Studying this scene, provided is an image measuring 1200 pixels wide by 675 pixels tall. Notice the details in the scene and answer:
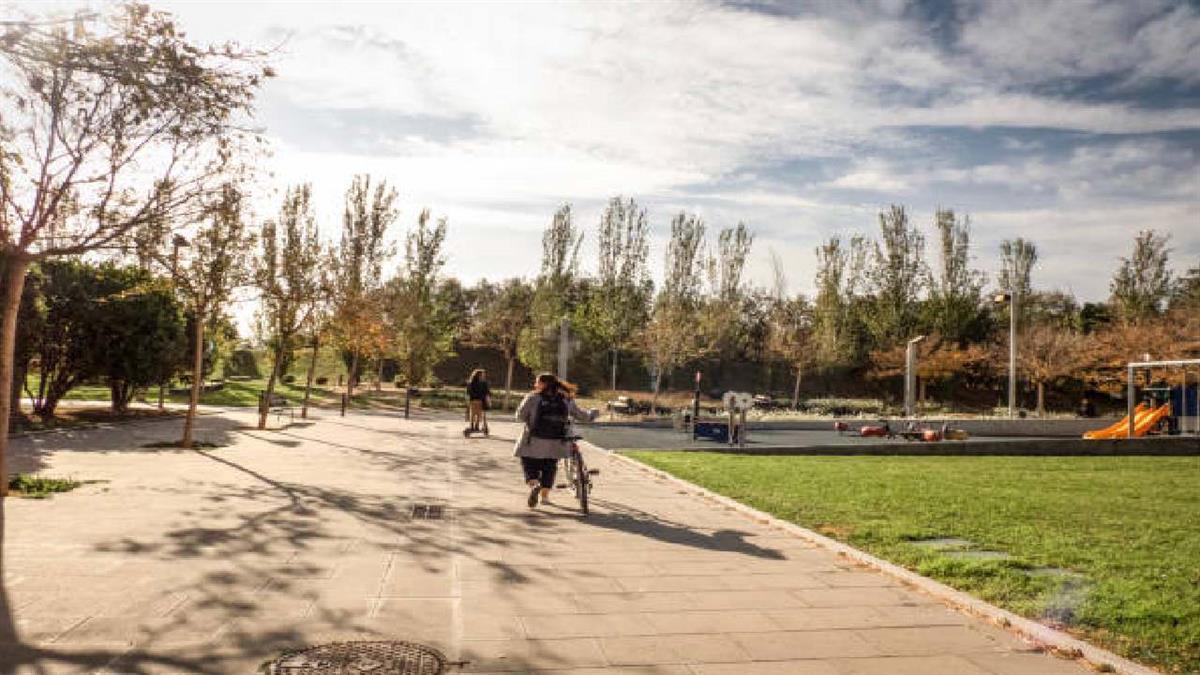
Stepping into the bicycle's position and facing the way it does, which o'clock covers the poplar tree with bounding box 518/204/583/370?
The poplar tree is roughly at 12 o'clock from the bicycle.

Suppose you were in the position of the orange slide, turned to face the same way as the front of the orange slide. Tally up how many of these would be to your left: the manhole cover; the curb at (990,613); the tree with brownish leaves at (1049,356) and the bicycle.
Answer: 3

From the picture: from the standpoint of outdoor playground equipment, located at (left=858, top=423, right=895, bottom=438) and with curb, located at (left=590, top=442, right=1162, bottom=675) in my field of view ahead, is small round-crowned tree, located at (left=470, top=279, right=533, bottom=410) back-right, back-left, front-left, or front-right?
back-right

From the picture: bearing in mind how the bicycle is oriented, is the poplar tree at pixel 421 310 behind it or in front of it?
in front

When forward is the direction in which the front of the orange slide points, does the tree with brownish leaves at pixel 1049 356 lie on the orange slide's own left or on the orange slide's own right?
on the orange slide's own right

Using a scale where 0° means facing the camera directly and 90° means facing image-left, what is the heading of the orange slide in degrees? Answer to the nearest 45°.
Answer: approximately 90°

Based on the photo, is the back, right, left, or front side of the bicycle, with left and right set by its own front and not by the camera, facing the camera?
back

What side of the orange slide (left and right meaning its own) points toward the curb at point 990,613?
left

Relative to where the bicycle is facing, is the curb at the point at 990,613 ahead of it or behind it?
behind

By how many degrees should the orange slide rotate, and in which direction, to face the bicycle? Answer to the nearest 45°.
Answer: approximately 90° to its left

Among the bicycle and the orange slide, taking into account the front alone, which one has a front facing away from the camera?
the bicycle

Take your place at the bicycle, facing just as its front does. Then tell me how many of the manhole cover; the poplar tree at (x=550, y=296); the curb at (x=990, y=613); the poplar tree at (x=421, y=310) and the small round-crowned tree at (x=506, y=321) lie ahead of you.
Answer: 3

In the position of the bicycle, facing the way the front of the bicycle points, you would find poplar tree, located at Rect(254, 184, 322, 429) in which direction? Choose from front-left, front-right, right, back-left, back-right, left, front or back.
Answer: front-left

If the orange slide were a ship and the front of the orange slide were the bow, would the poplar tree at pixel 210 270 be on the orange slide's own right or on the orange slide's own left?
on the orange slide's own left

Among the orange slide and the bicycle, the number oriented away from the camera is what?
1
